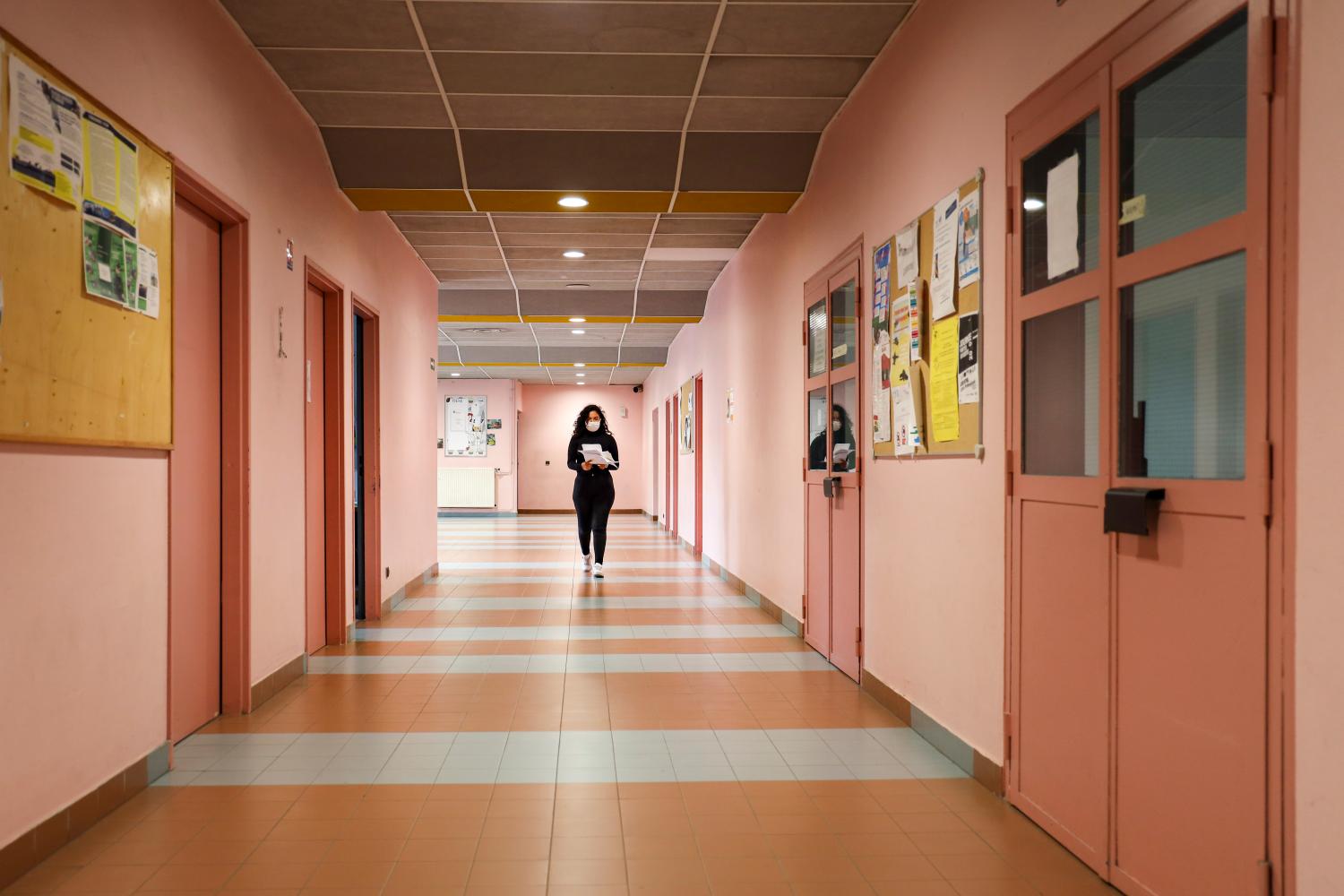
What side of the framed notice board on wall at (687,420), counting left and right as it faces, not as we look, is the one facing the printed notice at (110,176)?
left

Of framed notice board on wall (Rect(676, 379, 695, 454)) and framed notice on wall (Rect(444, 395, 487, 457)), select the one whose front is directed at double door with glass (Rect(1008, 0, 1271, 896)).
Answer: framed notice on wall (Rect(444, 395, 487, 457))

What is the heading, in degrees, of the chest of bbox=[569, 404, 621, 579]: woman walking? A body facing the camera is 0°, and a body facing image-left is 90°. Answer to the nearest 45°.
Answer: approximately 0°

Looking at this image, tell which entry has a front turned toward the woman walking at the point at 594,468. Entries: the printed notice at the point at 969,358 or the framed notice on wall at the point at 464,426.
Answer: the framed notice on wall

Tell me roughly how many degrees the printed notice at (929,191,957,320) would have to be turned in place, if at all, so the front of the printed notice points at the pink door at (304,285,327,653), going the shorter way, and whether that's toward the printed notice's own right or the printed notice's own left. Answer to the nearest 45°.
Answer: approximately 45° to the printed notice's own right
